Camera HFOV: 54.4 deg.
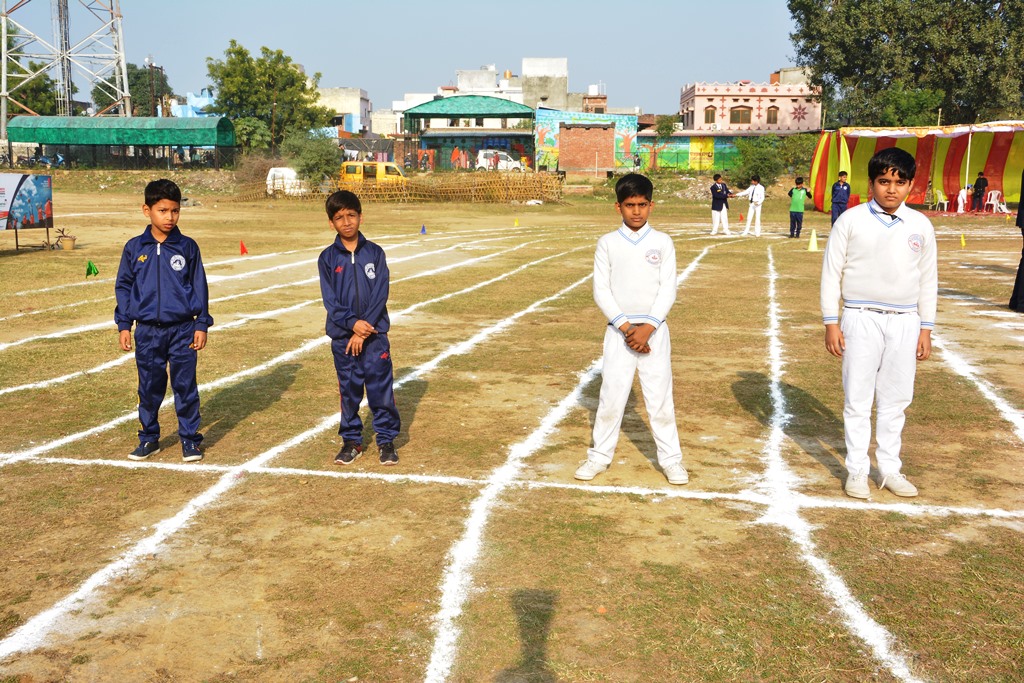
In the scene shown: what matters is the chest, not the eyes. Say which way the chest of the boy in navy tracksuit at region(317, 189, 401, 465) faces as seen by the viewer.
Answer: toward the camera

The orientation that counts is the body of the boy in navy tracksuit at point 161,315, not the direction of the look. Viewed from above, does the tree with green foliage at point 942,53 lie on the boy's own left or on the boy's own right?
on the boy's own left

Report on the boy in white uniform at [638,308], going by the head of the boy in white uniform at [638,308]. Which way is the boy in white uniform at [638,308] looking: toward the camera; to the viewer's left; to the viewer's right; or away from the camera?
toward the camera

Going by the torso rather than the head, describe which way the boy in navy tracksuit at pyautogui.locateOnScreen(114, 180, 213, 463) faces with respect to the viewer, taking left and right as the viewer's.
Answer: facing the viewer

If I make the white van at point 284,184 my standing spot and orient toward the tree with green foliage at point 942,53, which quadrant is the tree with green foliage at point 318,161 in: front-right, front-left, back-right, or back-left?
front-left

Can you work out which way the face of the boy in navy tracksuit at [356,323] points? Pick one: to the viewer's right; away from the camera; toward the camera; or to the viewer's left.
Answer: toward the camera

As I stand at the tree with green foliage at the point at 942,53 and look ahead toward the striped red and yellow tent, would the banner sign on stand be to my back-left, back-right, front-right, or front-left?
front-right

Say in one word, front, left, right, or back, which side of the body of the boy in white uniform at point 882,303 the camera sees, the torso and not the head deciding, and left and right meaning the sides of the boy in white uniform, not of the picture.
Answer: front

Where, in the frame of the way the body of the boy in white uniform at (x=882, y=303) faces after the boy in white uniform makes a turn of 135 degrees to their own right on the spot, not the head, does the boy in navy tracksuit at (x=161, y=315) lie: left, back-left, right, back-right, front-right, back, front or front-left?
front-left
